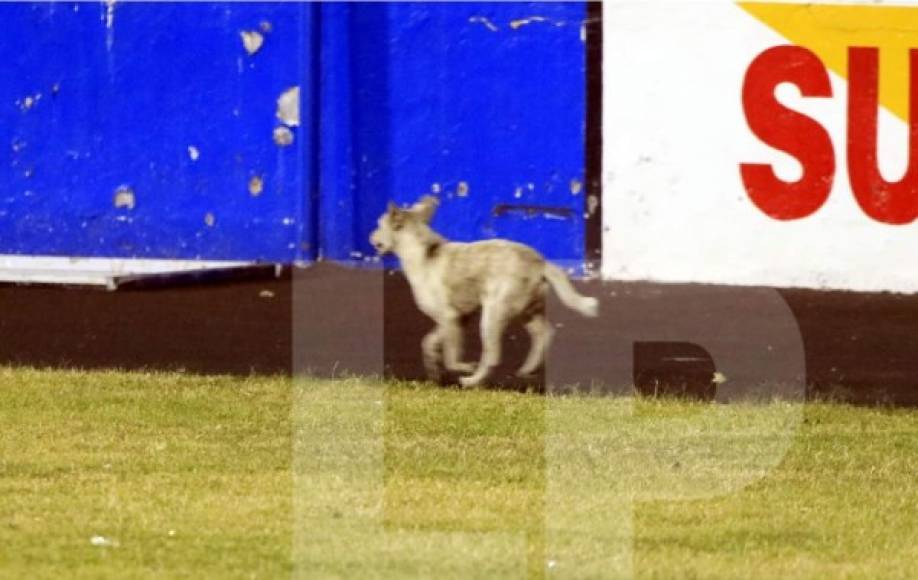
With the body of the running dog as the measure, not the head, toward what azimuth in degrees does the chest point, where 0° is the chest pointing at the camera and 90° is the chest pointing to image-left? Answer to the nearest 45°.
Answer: approximately 90°
